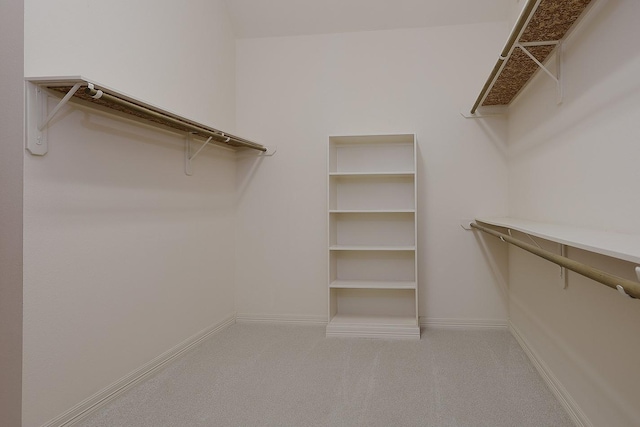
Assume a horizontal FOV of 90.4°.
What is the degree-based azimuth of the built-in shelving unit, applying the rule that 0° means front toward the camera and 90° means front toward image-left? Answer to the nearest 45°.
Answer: approximately 0°

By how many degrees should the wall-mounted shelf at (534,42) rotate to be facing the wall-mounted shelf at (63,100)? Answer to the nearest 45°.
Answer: approximately 45° to its left

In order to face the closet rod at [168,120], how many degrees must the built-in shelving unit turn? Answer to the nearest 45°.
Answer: approximately 45° to its right

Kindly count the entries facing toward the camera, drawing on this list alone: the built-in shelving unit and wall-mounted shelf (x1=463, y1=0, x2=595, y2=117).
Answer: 1

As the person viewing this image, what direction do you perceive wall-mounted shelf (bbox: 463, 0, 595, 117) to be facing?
facing to the left of the viewer

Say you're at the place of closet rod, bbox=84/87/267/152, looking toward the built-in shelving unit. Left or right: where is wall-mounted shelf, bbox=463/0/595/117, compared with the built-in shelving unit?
right

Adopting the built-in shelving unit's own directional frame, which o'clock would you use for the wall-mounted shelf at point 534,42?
The wall-mounted shelf is roughly at 11 o'clock from the built-in shelving unit.

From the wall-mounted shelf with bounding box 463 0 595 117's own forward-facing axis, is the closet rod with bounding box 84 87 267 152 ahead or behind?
ahead

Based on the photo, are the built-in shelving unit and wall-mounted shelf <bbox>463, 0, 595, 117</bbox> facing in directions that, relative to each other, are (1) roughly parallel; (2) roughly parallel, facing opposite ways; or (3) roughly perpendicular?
roughly perpendicular

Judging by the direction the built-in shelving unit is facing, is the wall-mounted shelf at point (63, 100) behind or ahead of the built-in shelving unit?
ahead
